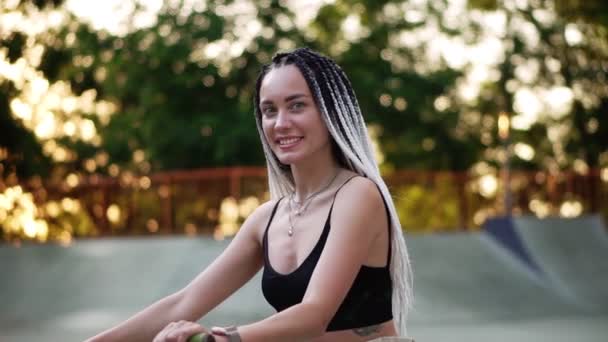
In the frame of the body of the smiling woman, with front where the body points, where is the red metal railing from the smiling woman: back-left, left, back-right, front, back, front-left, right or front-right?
back-right

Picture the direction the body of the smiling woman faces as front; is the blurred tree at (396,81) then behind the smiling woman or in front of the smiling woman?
behind

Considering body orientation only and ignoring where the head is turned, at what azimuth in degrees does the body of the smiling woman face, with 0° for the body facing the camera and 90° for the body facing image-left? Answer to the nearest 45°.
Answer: approximately 45°
